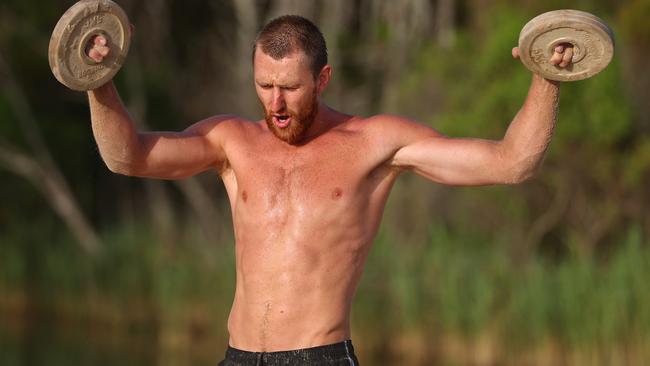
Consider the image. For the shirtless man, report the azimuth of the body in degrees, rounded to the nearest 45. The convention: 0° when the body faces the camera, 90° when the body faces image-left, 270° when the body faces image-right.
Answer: approximately 45°
